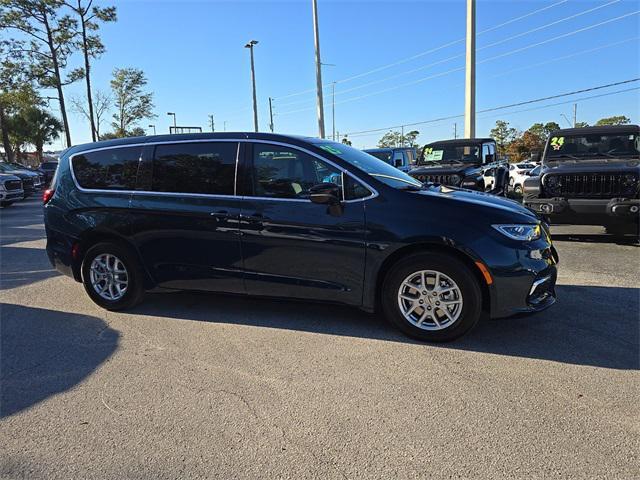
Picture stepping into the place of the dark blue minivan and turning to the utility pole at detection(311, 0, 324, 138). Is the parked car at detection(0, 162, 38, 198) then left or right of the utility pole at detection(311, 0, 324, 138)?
left

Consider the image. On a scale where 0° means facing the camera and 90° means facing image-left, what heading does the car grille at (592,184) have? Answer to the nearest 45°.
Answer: approximately 0°

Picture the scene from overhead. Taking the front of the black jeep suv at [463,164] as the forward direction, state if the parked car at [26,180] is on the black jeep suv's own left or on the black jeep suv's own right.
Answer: on the black jeep suv's own right

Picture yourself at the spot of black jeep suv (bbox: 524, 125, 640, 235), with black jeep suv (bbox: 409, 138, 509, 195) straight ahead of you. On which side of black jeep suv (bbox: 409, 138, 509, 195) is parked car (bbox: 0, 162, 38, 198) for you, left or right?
left

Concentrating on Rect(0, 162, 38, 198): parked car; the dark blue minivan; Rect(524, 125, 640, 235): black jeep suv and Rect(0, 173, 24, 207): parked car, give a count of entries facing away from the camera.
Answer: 0

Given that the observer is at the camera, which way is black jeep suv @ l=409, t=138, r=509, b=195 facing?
facing the viewer and to the left of the viewer

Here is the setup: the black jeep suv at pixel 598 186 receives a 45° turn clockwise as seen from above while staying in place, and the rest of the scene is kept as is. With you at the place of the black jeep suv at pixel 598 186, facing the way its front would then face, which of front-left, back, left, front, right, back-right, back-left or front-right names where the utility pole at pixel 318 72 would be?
right

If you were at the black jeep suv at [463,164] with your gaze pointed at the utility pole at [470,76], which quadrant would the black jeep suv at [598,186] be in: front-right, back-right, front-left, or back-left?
back-right

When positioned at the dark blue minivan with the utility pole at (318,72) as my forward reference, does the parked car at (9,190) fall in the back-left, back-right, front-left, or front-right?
front-left

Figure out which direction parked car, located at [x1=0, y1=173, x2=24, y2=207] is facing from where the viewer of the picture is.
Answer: facing the viewer and to the right of the viewer

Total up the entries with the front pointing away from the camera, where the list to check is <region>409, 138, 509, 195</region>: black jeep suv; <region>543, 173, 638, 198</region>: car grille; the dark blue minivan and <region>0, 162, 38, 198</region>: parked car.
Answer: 0
